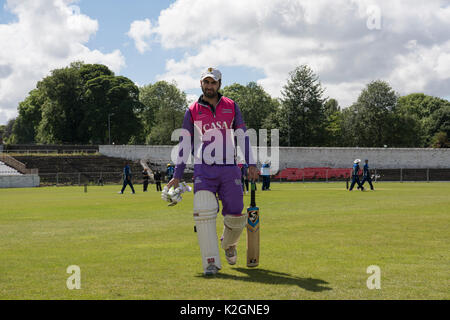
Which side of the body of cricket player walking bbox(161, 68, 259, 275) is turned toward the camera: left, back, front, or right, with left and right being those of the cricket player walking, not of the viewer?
front

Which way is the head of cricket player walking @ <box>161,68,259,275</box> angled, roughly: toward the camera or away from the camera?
toward the camera
